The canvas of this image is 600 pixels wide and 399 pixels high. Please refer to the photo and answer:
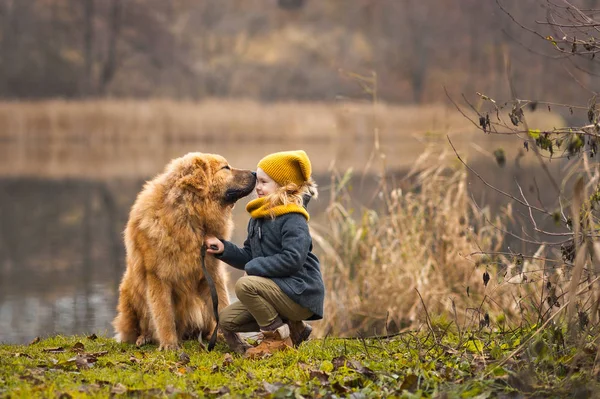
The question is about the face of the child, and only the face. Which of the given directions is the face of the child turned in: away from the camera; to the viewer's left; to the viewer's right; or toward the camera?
to the viewer's left

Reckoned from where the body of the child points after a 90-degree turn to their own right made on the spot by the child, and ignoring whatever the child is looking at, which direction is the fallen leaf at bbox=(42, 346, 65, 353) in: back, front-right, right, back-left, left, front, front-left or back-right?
left

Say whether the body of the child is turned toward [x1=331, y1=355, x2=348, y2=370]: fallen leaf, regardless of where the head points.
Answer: no

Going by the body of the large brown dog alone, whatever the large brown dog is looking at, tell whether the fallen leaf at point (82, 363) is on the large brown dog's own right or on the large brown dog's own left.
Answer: on the large brown dog's own right

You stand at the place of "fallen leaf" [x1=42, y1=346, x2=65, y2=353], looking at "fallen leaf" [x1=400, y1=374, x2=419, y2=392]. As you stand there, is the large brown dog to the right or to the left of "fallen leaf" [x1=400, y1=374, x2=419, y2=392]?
left

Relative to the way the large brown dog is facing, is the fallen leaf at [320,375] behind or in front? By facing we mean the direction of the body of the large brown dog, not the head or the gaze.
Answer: in front

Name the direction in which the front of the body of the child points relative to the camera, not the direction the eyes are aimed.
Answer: to the viewer's left

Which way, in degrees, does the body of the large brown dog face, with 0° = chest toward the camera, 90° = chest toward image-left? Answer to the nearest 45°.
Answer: approximately 315°

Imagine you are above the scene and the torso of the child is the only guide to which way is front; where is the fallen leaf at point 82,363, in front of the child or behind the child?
in front

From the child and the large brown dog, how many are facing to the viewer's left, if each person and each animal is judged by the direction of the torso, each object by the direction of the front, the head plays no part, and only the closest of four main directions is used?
1

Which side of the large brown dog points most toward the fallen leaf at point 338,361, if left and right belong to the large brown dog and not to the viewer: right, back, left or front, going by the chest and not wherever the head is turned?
front

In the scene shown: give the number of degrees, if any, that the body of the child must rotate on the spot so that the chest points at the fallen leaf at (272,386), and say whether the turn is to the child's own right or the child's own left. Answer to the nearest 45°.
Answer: approximately 90° to the child's own left
